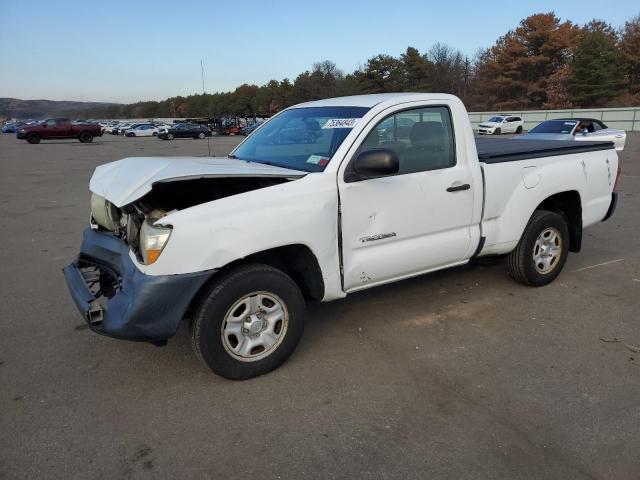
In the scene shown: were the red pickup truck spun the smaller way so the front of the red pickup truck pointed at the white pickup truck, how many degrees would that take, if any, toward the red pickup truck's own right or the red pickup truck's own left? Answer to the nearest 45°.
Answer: approximately 90° to the red pickup truck's own left

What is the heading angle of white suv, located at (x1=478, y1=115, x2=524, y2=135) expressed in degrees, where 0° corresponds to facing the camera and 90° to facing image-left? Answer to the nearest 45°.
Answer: approximately 45°

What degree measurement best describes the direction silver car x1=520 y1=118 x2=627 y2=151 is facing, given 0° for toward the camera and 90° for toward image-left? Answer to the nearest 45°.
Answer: approximately 45°

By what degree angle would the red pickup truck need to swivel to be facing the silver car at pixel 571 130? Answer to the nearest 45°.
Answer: approximately 135° to its left

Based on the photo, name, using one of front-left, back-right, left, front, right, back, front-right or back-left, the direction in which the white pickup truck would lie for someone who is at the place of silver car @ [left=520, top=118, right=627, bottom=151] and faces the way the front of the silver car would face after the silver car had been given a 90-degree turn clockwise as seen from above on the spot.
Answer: back-left

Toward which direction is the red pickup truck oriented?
to the viewer's left
